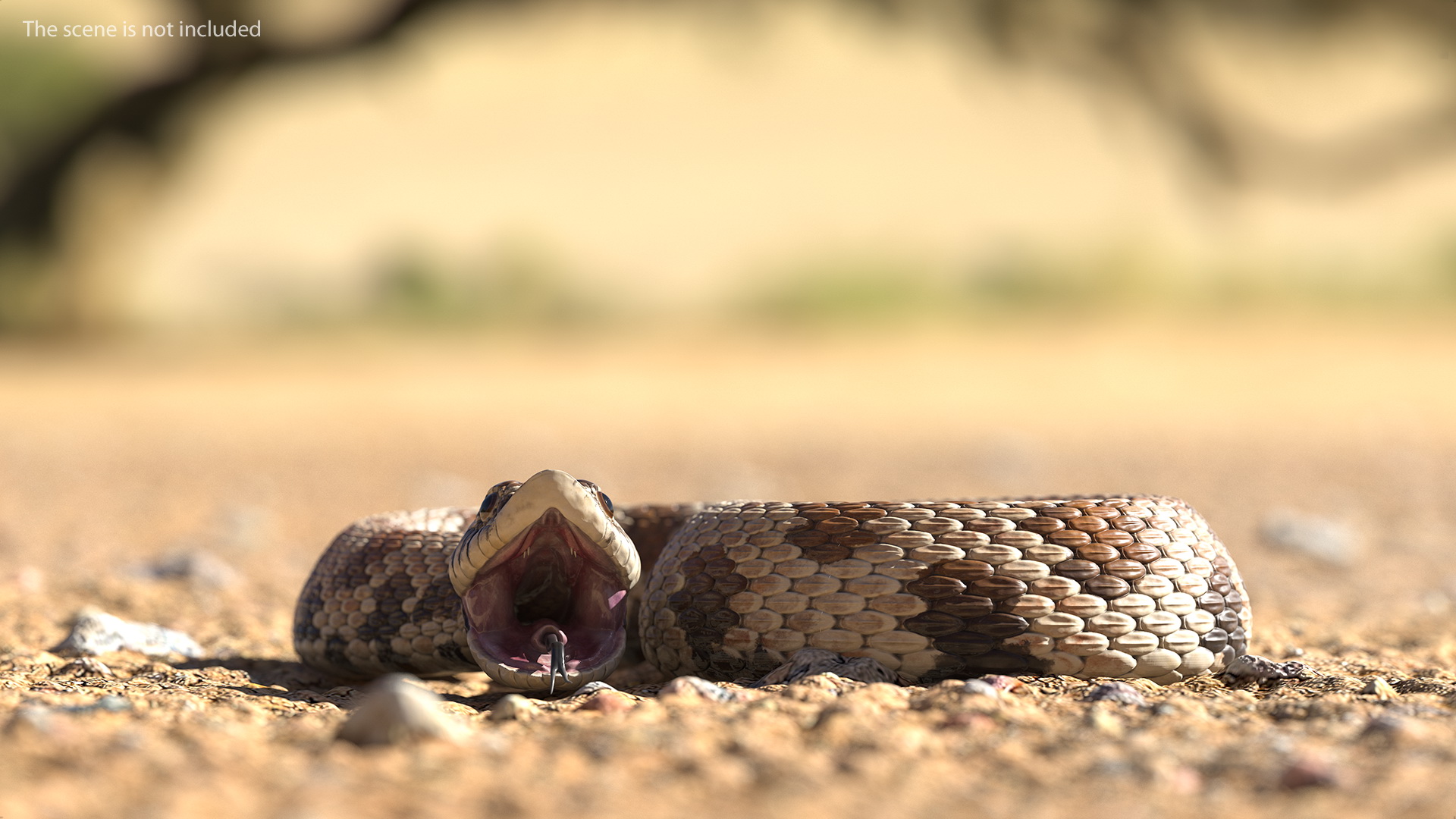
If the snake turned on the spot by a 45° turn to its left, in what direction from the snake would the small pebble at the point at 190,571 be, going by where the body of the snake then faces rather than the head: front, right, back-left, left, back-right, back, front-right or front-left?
back

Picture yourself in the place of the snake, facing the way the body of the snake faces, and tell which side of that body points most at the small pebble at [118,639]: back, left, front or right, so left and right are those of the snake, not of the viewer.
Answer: right

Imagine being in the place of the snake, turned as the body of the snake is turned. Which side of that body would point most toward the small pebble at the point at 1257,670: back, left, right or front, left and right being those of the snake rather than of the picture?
left

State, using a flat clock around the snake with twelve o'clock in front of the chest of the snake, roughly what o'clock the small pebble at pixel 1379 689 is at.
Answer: The small pebble is roughly at 9 o'clock from the snake.

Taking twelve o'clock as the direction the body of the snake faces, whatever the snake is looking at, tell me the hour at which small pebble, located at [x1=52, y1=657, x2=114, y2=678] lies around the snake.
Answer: The small pebble is roughly at 3 o'clock from the snake.

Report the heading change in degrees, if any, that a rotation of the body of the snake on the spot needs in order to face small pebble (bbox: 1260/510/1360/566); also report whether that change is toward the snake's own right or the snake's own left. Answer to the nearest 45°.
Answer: approximately 135° to the snake's own left

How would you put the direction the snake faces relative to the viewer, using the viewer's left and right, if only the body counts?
facing the viewer

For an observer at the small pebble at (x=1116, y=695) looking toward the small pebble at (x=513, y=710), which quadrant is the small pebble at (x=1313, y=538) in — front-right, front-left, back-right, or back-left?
back-right

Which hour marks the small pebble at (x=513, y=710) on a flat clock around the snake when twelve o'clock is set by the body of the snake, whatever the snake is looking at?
The small pebble is roughly at 2 o'clock from the snake.
